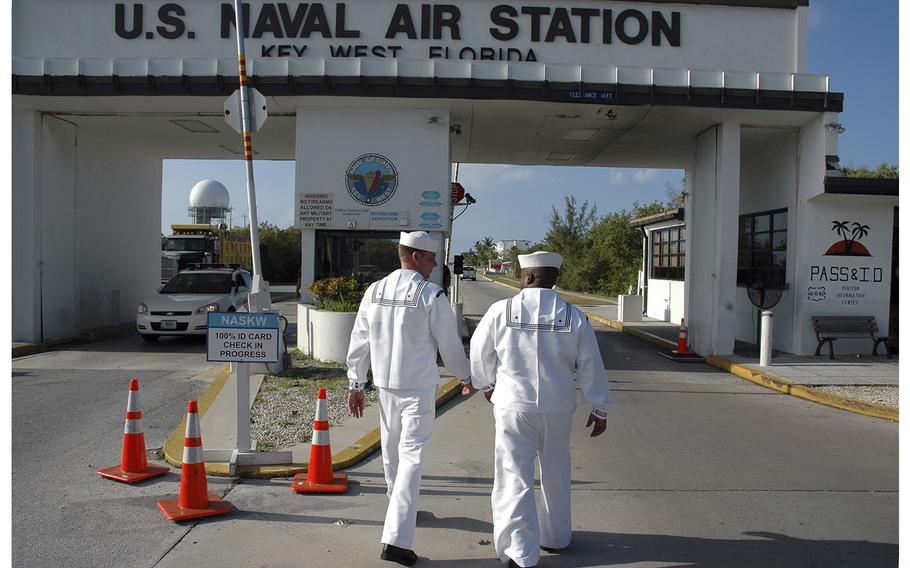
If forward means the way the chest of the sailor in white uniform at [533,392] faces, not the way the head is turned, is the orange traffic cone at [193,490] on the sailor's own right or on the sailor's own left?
on the sailor's own left

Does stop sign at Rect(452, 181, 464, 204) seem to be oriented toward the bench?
no

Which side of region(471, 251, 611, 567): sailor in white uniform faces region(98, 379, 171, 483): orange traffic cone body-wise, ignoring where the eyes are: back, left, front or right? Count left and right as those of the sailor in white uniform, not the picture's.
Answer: left

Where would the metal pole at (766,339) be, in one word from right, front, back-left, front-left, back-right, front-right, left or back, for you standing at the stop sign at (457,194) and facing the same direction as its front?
front-left

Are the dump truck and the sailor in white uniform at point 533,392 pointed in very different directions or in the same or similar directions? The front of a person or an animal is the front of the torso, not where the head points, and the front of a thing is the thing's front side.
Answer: very different directions

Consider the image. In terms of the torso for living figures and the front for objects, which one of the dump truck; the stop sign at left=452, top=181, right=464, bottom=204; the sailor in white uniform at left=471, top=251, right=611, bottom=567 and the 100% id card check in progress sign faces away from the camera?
the sailor in white uniform

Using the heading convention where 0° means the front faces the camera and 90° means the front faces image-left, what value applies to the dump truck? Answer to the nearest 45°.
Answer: approximately 45°

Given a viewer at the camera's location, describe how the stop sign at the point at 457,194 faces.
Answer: facing the viewer

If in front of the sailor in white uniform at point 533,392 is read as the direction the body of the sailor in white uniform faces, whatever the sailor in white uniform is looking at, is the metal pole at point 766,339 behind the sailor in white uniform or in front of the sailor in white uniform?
in front

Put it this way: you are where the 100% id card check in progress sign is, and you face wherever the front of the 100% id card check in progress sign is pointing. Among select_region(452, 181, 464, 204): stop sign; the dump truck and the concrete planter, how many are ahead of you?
0

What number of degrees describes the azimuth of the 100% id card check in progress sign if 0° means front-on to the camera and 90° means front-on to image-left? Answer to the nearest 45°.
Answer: approximately 0°

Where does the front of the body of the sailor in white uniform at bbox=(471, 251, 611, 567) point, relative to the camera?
away from the camera

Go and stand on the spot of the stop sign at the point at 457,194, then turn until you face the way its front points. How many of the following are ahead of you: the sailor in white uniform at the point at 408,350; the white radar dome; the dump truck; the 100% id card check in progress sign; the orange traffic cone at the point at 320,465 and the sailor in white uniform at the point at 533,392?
4

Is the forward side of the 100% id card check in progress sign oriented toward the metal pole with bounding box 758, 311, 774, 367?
no

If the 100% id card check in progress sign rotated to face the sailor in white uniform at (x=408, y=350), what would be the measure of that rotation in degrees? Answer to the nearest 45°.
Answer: approximately 45° to its left

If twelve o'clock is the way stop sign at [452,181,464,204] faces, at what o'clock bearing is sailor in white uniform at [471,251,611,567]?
The sailor in white uniform is roughly at 12 o'clock from the stop sign.

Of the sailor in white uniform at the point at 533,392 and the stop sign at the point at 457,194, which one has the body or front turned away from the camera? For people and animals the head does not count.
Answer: the sailor in white uniform

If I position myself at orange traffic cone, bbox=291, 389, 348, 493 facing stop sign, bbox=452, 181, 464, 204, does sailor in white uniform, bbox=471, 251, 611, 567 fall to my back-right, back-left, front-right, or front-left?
back-right
